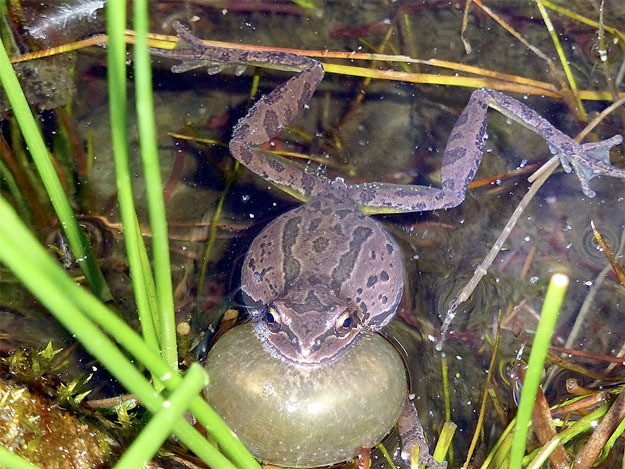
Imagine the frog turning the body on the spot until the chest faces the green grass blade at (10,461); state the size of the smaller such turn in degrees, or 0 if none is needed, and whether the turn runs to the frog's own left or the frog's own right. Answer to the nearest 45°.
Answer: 0° — it already faces it

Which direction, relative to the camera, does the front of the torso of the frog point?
toward the camera

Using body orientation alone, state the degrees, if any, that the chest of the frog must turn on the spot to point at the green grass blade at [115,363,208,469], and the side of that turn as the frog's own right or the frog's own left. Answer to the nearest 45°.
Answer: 0° — it already faces it
